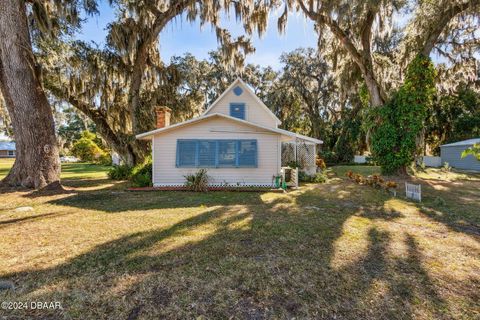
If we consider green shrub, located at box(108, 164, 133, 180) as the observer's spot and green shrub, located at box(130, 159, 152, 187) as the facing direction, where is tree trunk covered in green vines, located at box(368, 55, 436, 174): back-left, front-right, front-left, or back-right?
front-left

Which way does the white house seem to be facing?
toward the camera

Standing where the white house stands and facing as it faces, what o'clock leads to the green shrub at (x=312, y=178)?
The green shrub is roughly at 8 o'clock from the white house.

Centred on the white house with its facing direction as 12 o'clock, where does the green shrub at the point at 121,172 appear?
The green shrub is roughly at 4 o'clock from the white house.

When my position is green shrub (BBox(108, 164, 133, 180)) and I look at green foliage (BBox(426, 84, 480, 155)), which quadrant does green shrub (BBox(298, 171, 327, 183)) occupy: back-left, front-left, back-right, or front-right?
front-right

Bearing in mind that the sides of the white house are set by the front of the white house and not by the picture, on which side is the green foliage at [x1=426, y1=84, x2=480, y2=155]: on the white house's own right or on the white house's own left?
on the white house's own left

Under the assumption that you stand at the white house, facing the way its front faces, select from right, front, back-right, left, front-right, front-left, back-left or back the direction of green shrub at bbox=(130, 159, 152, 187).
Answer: right

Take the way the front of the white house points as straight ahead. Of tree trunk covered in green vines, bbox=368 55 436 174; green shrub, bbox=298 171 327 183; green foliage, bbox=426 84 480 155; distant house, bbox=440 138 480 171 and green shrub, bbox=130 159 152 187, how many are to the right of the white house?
1

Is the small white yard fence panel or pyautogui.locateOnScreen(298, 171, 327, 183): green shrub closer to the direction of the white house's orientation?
the small white yard fence panel

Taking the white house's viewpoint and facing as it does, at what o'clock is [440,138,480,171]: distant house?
The distant house is roughly at 8 o'clock from the white house.

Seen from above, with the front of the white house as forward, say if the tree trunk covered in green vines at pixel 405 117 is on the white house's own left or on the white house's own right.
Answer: on the white house's own left

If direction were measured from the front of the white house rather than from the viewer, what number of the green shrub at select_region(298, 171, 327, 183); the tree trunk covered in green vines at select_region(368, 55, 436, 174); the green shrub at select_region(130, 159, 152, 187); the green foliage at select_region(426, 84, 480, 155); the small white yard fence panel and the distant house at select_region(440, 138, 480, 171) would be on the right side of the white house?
1

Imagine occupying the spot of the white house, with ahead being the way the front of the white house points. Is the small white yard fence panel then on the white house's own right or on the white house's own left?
on the white house's own left

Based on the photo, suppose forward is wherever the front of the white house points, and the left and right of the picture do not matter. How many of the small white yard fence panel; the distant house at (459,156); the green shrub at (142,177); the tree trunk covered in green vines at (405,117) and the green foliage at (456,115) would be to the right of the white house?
1
